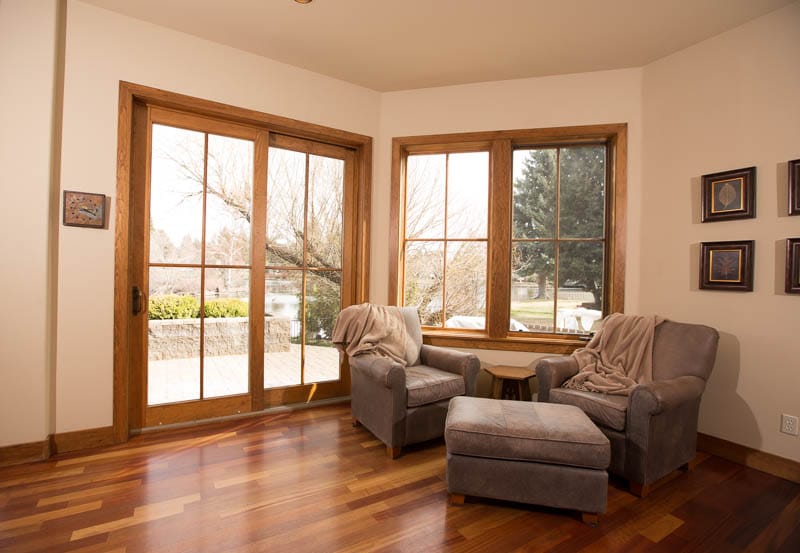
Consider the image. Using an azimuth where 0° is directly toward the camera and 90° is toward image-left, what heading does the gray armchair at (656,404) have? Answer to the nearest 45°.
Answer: approximately 45°

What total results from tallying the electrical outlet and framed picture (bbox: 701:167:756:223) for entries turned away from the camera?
0

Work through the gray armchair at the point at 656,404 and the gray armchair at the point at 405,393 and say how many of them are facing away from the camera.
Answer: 0

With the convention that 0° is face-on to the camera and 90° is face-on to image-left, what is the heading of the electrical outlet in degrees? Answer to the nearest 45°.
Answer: approximately 45°

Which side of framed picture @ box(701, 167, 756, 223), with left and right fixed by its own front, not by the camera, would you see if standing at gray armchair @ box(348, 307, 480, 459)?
front

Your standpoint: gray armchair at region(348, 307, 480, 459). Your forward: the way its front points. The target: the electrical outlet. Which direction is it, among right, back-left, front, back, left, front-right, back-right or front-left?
front-left

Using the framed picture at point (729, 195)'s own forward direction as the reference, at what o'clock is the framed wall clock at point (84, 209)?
the framed wall clock at point (84, 209) is roughly at 12 o'clock from the framed picture at point (729, 195).

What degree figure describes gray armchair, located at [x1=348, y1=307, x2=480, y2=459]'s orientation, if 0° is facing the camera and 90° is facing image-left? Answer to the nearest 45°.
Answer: approximately 315°

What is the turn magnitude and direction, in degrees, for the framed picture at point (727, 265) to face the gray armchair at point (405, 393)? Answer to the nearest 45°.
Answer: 0° — it already faces it

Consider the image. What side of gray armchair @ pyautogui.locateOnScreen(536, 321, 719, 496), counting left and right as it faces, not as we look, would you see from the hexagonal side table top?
right

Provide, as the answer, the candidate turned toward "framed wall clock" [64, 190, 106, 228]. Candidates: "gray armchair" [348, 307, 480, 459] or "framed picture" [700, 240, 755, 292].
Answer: "framed picture" [700, 240, 755, 292]

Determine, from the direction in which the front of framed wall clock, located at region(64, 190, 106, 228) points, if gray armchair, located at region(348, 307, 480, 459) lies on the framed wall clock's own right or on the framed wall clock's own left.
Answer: on the framed wall clock's own left

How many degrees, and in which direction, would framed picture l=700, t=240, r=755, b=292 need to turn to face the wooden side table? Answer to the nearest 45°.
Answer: approximately 45° to its right

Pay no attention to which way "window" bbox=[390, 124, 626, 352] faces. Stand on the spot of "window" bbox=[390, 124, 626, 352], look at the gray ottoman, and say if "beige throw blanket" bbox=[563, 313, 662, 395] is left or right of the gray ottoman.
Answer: left
